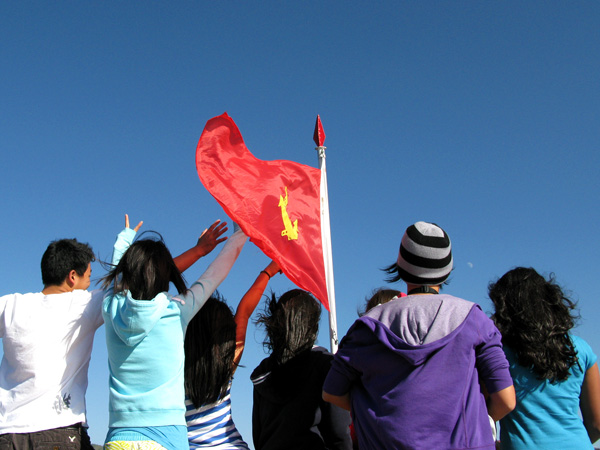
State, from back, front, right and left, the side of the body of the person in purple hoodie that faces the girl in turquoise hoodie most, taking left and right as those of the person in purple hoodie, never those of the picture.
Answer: left

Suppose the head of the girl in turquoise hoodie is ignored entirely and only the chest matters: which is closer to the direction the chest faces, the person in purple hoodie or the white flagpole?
the white flagpole

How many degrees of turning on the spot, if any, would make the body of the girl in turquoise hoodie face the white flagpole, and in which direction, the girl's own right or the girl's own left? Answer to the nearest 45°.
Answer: approximately 45° to the girl's own right

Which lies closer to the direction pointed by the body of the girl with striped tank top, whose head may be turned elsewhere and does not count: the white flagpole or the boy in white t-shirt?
the white flagpole

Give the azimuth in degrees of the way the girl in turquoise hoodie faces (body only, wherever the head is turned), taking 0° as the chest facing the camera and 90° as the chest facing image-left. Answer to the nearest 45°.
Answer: approximately 180°

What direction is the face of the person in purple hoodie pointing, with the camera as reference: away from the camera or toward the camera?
away from the camera

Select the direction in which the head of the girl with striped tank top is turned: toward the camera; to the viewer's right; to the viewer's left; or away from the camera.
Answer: away from the camera

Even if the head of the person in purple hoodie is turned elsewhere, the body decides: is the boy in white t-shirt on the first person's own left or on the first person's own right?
on the first person's own left

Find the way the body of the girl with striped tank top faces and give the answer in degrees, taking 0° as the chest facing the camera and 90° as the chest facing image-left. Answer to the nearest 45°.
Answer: approximately 180°

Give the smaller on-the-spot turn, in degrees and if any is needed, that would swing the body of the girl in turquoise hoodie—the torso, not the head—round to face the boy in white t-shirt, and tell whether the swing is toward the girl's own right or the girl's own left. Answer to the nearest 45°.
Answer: approximately 45° to the girl's own left

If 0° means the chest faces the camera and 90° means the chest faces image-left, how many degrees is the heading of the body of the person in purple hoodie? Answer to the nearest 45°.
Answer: approximately 180°
